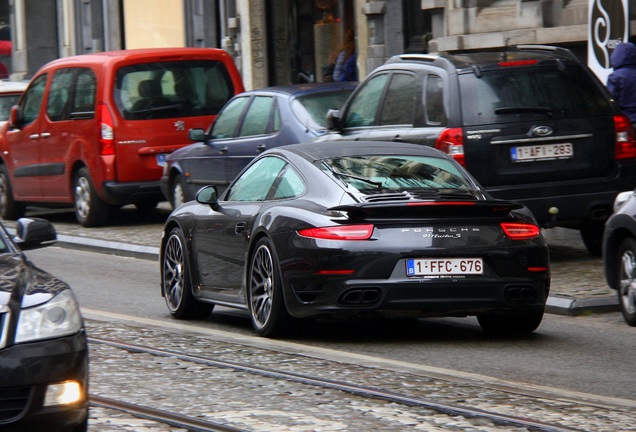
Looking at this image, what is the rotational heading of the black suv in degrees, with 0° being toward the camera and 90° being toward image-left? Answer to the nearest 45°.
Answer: approximately 135°

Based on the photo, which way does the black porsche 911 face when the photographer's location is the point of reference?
facing away from the viewer and to the left of the viewer

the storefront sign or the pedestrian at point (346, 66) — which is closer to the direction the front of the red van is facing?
the pedestrian

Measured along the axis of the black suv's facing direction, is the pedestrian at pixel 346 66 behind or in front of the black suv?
in front

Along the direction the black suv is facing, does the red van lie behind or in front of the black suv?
in front

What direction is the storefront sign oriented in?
toward the camera

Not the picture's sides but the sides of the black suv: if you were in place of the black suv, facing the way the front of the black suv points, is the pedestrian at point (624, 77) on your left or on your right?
on your right

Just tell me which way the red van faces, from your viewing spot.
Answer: facing away from the viewer and to the left of the viewer

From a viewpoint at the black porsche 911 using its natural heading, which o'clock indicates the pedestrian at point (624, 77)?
The pedestrian is roughly at 2 o'clock from the black porsche 911.

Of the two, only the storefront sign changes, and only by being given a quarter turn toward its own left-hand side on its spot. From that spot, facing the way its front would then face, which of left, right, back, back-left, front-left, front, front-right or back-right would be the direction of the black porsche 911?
right

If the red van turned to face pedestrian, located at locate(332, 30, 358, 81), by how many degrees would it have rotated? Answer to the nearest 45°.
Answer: approximately 90° to its right

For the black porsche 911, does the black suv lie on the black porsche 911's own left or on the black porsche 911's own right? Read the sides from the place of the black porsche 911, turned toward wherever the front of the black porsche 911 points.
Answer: on the black porsche 911's own right
